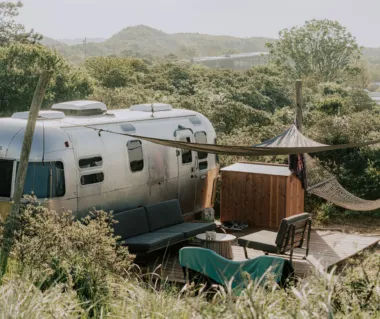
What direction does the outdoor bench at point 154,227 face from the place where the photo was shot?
facing the viewer and to the right of the viewer

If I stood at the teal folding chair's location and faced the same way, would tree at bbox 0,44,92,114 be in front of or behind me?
in front

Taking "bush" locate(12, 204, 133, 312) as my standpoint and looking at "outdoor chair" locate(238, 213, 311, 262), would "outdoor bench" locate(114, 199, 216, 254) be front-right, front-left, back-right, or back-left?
front-left

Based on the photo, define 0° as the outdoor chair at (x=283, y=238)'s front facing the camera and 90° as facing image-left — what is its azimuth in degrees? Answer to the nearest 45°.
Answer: approximately 135°

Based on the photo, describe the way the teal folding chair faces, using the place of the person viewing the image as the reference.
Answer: facing away from the viewer

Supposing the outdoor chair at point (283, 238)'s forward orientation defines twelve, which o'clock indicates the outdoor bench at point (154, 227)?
the outdoor bench at point (154, 227) is roughly at 11 o'clock from the outdoor chair at point (283, 238).

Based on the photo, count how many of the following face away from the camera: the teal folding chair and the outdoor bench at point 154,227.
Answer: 1

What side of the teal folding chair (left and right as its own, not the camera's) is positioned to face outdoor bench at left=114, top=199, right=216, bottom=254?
front

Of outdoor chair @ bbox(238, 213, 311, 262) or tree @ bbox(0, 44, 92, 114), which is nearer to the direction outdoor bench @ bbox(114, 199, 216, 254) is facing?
the outdoor chair

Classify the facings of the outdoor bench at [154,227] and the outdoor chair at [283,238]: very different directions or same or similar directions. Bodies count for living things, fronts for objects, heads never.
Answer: very different directions

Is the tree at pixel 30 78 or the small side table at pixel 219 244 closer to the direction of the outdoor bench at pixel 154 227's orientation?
the small side table

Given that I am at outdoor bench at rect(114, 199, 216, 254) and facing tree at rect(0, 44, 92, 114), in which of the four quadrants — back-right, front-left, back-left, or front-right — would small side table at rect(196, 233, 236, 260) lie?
back-right
